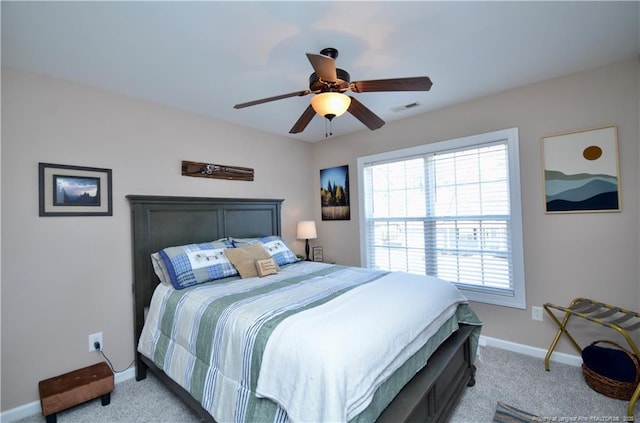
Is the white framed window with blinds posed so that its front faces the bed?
yes

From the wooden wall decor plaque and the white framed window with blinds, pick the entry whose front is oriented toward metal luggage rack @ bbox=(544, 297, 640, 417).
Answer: the wooden wall decor plaque

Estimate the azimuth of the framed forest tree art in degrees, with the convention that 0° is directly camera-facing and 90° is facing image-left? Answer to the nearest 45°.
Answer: approximately 45°

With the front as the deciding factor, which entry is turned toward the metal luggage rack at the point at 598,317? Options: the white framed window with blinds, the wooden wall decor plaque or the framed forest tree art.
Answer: the wooden wall decor plaque

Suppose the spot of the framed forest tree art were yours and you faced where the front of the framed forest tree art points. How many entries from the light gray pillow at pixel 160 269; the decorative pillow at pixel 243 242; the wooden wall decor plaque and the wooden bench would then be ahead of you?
4

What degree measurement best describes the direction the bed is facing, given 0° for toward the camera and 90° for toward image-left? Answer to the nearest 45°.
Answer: approximately 315°

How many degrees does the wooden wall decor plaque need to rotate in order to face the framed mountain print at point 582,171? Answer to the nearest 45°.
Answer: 0° — it already faces it

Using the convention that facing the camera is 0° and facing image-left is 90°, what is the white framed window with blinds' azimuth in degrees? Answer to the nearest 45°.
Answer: approximately 45°

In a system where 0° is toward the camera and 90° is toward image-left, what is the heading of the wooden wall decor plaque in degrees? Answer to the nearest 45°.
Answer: approximately 315°
